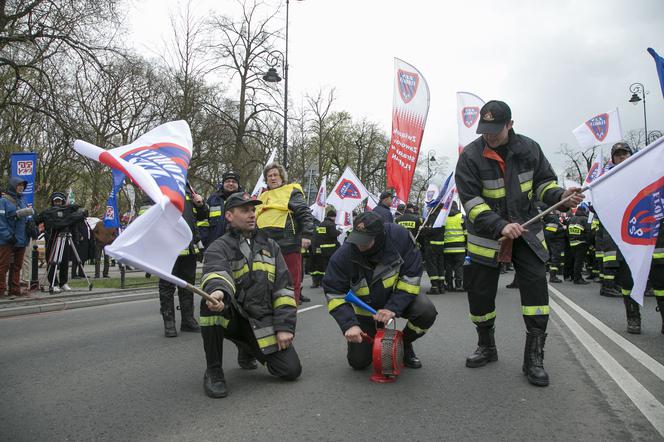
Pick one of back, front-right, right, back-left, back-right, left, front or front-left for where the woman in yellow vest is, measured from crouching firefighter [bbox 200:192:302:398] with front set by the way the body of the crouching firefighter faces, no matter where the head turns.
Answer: back

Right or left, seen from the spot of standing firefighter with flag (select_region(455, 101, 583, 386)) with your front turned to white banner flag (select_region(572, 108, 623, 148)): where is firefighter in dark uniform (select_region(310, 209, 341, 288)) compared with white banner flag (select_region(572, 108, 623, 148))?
left

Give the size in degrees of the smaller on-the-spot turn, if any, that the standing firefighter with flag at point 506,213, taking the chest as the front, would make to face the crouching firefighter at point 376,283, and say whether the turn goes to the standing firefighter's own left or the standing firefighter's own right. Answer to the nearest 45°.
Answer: approximately 90° to the standing firefighter's own right

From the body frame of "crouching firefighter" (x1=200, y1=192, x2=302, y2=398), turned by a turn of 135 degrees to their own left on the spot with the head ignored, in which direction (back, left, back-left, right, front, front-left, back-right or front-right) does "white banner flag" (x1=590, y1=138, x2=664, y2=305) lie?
front-right

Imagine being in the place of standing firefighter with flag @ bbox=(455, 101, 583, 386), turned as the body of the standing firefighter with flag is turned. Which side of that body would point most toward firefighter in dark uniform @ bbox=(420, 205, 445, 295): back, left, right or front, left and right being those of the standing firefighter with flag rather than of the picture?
back

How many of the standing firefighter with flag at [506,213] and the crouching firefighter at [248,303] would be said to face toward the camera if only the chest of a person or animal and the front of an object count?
2

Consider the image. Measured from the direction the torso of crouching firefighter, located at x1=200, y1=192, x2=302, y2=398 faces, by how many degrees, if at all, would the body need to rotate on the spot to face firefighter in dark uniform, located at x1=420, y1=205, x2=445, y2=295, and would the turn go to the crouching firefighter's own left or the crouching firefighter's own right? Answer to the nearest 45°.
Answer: approximately 135° to the crouching firefighter's own left

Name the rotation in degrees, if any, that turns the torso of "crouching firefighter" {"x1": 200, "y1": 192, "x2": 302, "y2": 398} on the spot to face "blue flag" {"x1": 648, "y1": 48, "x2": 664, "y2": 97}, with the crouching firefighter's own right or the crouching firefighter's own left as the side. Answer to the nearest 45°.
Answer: approximately 90° to the crouching firefighter's own left

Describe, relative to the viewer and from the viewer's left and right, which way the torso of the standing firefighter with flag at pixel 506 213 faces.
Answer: facing the viewer

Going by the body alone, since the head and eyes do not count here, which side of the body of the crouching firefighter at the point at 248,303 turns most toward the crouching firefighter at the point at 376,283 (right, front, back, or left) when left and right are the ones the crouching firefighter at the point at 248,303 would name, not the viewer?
left

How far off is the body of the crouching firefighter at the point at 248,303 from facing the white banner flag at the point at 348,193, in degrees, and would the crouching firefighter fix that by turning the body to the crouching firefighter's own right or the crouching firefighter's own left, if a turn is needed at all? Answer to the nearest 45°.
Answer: approximately 180°

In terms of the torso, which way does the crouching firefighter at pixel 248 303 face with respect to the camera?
toward the camera

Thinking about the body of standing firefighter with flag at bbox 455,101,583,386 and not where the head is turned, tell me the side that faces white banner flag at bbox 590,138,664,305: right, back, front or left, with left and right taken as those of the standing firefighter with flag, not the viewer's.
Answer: left
